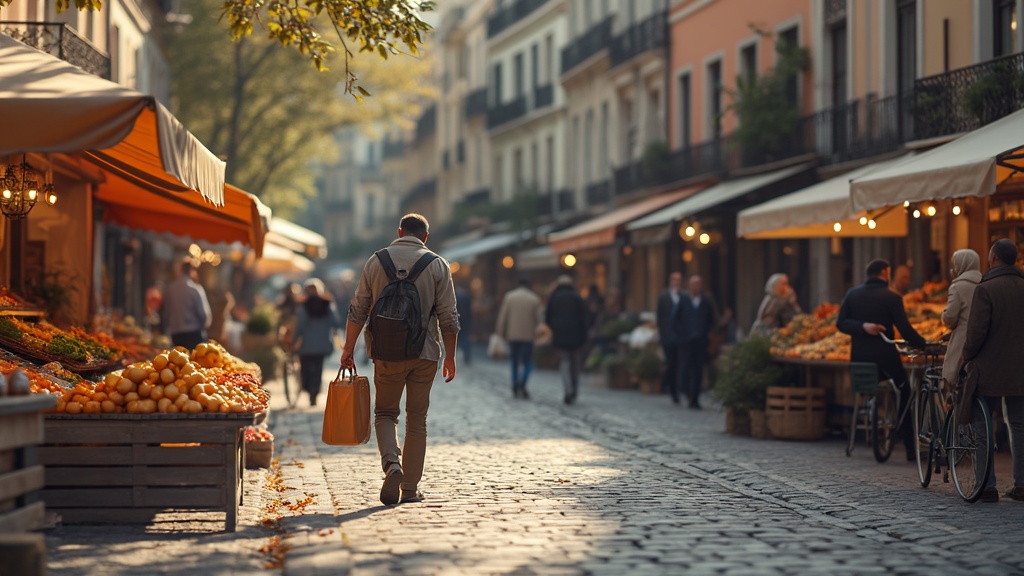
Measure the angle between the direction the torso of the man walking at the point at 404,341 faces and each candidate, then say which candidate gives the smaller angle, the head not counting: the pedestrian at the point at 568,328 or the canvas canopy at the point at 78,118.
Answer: the pedestrian

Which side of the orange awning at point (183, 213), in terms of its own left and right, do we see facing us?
right

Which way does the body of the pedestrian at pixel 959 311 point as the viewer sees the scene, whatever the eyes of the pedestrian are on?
to the viewer's left

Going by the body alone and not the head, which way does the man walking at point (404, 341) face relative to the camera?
away from the camera

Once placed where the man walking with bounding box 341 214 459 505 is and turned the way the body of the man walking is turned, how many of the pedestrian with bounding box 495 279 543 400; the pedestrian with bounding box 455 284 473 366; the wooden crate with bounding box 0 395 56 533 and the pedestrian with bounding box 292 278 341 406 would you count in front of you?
3

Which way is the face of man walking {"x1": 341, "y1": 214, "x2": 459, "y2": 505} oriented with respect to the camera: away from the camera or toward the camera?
away from the camera

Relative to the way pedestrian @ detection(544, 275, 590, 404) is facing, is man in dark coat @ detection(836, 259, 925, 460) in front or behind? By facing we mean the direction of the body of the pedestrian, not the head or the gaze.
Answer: behind

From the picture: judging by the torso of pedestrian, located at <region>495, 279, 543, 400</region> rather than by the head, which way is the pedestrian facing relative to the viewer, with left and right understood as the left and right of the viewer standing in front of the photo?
facing away from the viewer

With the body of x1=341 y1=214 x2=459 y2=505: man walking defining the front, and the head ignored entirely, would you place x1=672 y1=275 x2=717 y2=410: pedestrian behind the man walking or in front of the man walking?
in front

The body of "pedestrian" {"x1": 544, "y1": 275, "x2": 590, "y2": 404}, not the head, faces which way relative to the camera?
away from the camera

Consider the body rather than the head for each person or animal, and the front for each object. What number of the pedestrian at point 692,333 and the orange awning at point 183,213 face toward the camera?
1

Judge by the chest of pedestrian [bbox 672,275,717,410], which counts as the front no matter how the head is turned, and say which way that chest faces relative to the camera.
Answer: toward the camera

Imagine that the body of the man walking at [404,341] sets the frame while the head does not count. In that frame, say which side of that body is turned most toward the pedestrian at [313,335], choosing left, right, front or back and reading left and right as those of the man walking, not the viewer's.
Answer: front

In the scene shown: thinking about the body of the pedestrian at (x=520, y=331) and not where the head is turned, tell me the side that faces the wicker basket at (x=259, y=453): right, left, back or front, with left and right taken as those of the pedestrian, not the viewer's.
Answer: back

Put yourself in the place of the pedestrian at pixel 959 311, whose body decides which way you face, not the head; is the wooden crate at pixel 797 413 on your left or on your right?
on your right

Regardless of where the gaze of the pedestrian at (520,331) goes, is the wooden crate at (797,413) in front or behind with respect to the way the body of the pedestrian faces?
behind

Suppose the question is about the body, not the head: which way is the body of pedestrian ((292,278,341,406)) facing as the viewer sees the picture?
away from the camera

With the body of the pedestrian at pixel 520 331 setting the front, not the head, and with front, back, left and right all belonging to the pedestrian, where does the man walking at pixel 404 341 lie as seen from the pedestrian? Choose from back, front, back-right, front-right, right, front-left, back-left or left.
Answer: back
